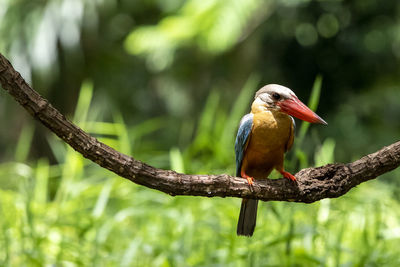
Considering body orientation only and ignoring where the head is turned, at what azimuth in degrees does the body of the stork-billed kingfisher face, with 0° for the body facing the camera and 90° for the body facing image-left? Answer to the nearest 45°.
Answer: approximately 315°
